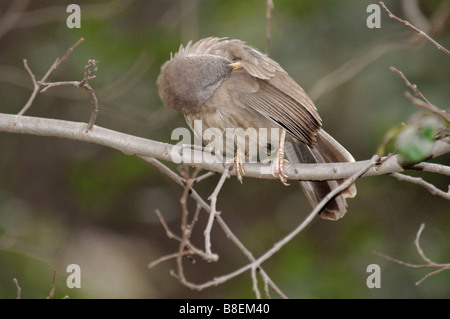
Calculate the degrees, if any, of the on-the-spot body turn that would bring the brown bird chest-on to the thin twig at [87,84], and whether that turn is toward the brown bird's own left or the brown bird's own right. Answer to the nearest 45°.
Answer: approximately 45° to the brown bird's own left

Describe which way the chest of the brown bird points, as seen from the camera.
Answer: to the viewer's left

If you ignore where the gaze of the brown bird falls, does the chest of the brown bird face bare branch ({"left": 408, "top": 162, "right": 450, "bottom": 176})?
no

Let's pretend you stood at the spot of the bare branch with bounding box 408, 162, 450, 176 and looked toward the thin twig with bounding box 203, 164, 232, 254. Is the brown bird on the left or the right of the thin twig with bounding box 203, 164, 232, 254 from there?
right
